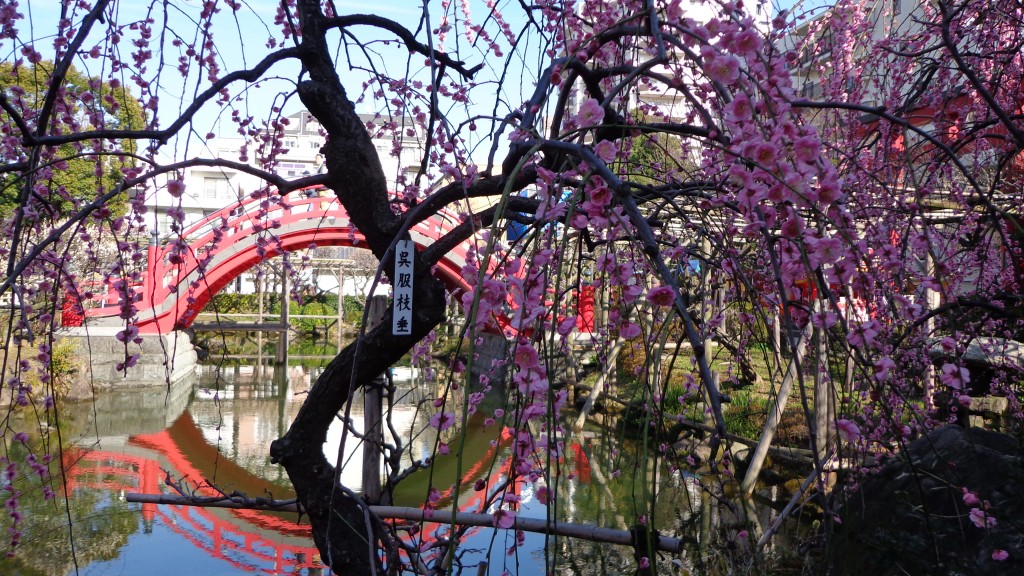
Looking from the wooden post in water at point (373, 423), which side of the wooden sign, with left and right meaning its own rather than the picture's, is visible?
back

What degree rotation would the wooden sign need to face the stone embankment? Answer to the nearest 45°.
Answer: approximately 135° to its right

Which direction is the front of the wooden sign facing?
toward the camera
